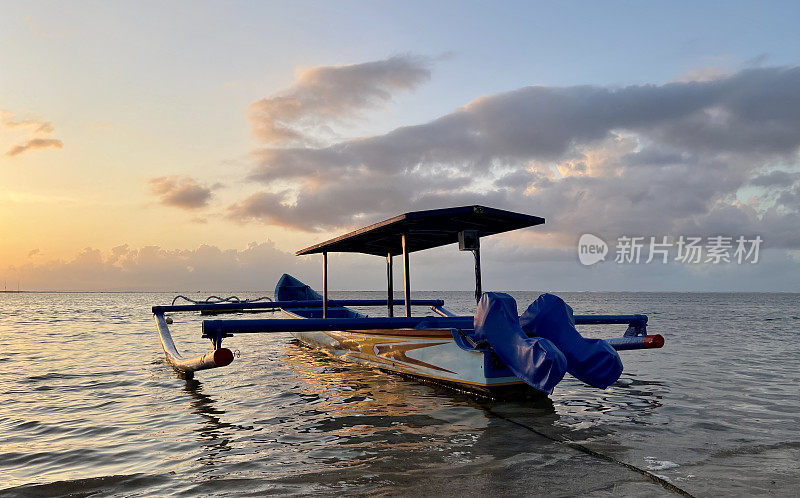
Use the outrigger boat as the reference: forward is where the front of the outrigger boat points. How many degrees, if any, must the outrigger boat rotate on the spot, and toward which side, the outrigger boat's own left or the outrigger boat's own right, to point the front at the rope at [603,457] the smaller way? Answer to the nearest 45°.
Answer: approximately 135° to the outrigger boat's own left

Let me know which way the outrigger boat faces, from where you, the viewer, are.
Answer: facing away from the viewer and to the left of the viewer
